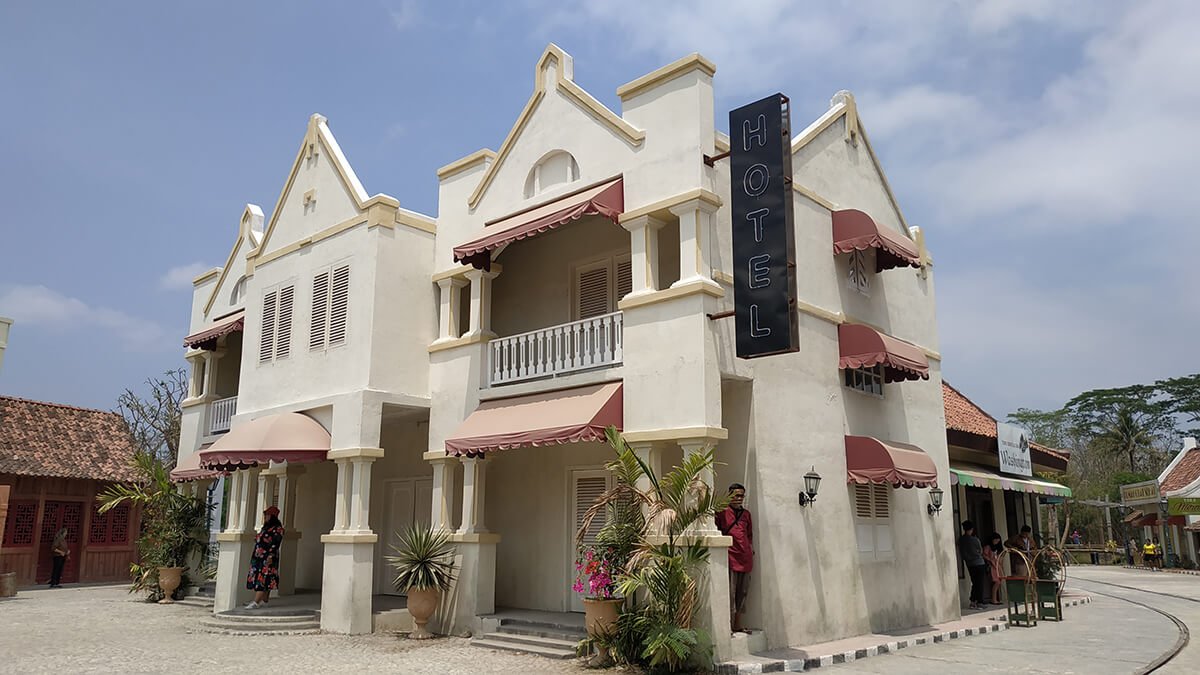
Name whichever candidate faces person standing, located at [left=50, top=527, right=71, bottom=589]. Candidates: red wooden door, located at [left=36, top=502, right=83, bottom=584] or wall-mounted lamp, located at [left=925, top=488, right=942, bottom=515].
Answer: the red wooden door

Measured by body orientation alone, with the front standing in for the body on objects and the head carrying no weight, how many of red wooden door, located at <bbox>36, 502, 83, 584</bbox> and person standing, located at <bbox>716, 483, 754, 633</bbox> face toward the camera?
2

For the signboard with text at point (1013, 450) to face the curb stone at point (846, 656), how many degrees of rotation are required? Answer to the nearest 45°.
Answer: approximately 45° to its right

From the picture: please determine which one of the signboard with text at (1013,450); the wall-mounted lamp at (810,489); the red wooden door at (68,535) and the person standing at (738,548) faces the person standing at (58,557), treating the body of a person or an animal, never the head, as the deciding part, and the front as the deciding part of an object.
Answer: the red wooden door

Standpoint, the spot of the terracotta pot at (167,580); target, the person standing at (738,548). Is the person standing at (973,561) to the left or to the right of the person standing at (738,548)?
left

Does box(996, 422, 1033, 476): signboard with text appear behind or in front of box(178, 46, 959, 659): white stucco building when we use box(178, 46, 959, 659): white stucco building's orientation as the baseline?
behind
